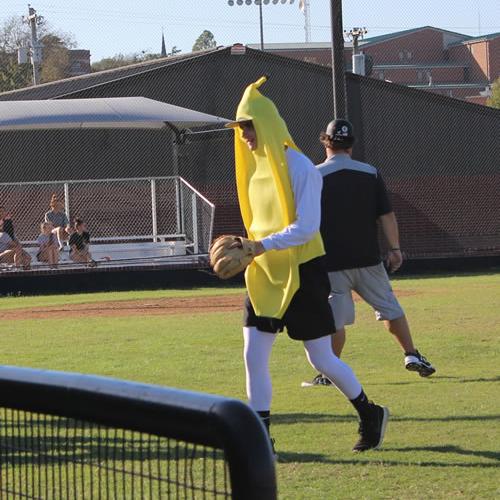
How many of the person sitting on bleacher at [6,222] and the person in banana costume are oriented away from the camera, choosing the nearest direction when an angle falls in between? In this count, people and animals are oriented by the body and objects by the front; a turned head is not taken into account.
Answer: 0

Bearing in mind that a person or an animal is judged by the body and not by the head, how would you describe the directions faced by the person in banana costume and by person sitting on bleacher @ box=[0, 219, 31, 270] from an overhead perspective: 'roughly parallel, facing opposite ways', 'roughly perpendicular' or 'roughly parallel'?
roughly perpendicular

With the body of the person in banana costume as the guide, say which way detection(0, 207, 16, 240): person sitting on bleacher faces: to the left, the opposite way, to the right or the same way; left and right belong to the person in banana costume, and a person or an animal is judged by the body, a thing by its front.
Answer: to the left

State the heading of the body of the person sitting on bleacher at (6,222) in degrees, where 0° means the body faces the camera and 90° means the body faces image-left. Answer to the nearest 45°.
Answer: approximately 315°

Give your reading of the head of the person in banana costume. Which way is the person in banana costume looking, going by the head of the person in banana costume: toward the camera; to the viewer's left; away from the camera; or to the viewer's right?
to the viewer's left

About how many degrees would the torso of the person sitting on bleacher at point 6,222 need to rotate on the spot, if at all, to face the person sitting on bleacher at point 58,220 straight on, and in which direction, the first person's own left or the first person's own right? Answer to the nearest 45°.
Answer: approximately 90° to the first person's own left

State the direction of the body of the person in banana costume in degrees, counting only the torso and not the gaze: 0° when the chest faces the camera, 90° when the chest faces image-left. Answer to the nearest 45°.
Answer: approximately 45°

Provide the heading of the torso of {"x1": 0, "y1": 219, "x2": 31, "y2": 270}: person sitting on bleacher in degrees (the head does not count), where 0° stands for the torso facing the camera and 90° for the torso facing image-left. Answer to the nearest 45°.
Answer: approximately 315°

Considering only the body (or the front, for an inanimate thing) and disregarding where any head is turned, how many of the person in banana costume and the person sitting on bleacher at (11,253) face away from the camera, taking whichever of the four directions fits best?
0

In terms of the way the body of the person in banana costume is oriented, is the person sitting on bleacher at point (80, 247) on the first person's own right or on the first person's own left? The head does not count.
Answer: on the first person's own right

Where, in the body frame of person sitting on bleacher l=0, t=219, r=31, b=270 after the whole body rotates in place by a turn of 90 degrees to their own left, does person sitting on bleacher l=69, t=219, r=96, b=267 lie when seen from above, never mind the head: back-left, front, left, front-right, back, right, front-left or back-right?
front-right

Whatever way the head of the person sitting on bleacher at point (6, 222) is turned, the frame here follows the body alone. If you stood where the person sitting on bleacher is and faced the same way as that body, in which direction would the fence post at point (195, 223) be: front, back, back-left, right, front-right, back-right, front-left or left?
front-left

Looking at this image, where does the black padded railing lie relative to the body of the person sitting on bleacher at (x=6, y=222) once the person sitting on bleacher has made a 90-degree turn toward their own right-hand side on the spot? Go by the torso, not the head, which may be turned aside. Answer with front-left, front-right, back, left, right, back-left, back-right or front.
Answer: front-left

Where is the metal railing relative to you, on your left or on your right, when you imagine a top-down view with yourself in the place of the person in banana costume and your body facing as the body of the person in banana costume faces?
on your right
